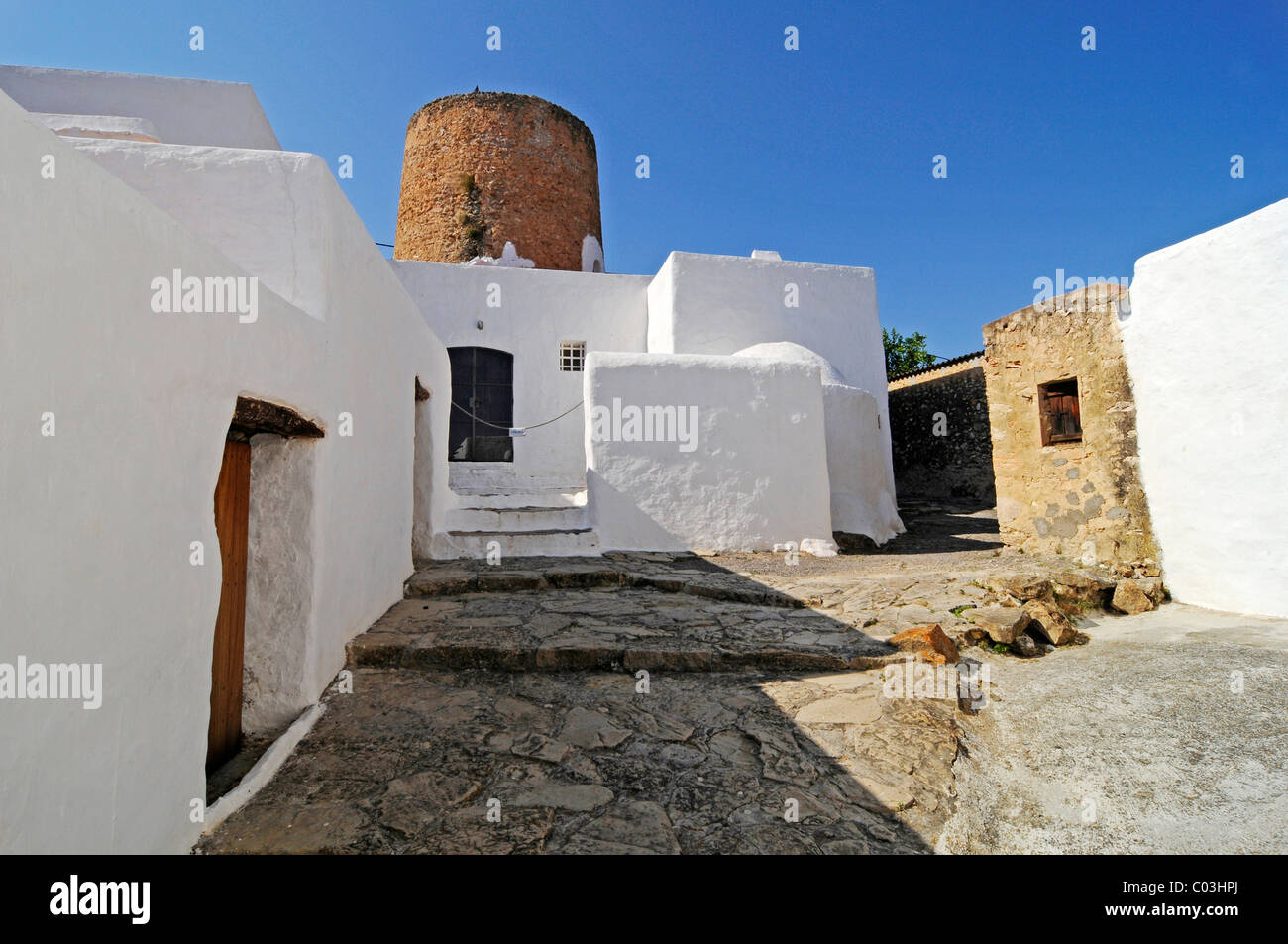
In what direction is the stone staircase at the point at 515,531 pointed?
toward the camera

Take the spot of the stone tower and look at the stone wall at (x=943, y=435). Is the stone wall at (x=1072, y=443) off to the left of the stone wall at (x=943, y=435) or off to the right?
right

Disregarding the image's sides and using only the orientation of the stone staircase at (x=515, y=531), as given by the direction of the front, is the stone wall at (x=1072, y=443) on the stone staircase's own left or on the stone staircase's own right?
on the stone staircase's own left

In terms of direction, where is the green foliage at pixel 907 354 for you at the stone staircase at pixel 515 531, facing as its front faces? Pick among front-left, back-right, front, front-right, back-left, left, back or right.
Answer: back-left

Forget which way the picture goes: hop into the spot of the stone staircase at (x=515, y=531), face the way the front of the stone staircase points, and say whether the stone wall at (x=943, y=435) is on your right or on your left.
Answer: on your left

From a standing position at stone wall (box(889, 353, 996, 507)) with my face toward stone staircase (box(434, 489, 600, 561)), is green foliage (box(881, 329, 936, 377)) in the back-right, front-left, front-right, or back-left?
back-right
